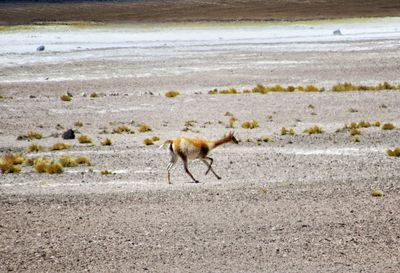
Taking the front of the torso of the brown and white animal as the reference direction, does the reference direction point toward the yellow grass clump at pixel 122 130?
no

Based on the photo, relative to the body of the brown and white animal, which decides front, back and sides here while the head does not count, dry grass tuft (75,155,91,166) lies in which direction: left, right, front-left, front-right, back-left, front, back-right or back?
back-left

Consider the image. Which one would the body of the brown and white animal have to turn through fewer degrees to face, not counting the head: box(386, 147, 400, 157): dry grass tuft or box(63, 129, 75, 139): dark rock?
the dry grass tuft

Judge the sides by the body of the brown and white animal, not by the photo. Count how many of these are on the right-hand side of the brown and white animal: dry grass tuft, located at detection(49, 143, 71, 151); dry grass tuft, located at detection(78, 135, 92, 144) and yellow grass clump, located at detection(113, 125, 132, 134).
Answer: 0

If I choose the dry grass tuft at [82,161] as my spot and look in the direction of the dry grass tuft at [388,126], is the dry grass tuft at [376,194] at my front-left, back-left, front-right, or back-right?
front-right

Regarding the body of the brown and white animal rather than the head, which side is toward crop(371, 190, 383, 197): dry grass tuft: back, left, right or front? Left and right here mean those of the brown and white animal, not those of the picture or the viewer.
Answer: front

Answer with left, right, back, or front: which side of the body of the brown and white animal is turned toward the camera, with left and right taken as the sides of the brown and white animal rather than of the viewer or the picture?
right

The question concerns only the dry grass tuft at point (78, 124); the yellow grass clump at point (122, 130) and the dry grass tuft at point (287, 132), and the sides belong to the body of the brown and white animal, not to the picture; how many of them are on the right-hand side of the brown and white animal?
0

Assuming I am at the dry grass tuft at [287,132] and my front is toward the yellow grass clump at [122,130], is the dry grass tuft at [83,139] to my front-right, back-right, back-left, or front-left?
front-left

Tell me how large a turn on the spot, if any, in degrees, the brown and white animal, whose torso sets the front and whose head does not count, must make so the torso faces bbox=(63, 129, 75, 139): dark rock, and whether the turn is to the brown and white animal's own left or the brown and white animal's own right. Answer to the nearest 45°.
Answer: approximately 135° to the brown and white animal's own left

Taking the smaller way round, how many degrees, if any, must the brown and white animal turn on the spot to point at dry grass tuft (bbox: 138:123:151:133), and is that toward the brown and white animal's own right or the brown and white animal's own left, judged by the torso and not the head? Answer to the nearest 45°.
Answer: approximately 90° to the brown and white animal's own left

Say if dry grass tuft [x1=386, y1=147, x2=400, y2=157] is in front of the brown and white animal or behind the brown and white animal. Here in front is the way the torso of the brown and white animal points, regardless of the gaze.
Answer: in front

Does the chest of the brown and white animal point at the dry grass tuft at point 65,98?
no

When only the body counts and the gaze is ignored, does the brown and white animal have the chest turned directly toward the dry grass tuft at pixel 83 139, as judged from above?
no
